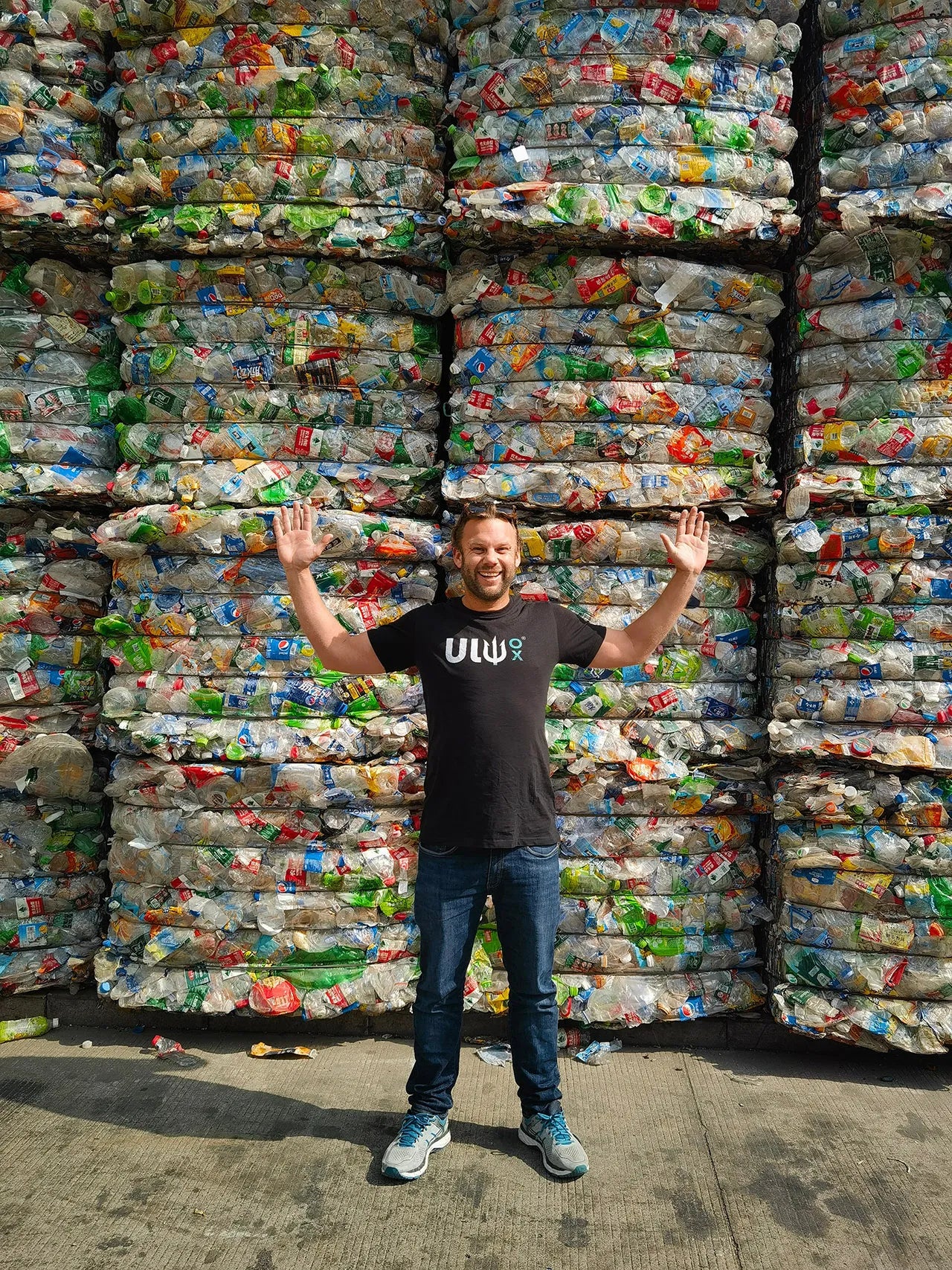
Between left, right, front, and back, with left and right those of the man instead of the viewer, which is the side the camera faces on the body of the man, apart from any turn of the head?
front

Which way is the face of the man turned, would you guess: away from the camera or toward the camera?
toward the camera

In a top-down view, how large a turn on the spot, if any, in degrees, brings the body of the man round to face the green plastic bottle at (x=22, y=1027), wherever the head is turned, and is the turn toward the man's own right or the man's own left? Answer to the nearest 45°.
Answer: approximately 90° to the man's own right

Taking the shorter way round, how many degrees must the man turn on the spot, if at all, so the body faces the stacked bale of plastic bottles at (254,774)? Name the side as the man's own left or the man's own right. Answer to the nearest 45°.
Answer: approximately 135° to the man's own right
